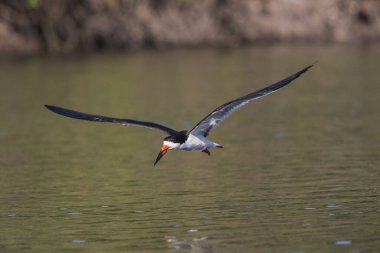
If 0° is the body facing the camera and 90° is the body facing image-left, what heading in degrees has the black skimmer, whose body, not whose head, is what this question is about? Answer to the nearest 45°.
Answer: approximately 45°
